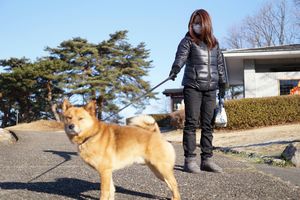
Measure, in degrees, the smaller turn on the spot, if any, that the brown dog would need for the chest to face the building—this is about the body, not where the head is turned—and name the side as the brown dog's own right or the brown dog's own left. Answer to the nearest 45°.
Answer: approximately 135° to the brown dog's own right

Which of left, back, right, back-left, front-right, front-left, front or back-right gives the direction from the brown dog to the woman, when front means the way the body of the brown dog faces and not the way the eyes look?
back-right

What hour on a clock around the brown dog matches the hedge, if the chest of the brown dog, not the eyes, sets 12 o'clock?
The hedge is roughly at 4 o'clock from the brown dog.

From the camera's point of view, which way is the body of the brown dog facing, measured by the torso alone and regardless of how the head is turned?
to the viewer's left

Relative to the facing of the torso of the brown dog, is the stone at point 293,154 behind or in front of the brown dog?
behind

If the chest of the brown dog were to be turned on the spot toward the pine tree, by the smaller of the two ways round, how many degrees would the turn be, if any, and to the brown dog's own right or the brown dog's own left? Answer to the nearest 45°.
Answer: approximately 90° to the brown dog's own right
